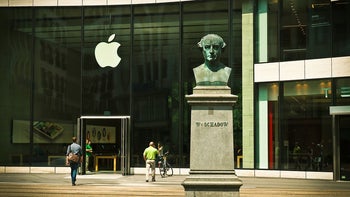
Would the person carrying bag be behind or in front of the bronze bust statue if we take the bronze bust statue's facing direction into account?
behind

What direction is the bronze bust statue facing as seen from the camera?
toward the camera
